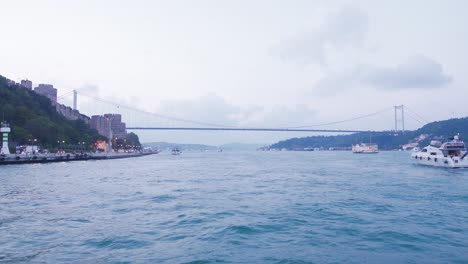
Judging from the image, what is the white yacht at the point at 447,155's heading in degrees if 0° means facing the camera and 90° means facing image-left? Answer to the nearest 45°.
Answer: approximately 135°
